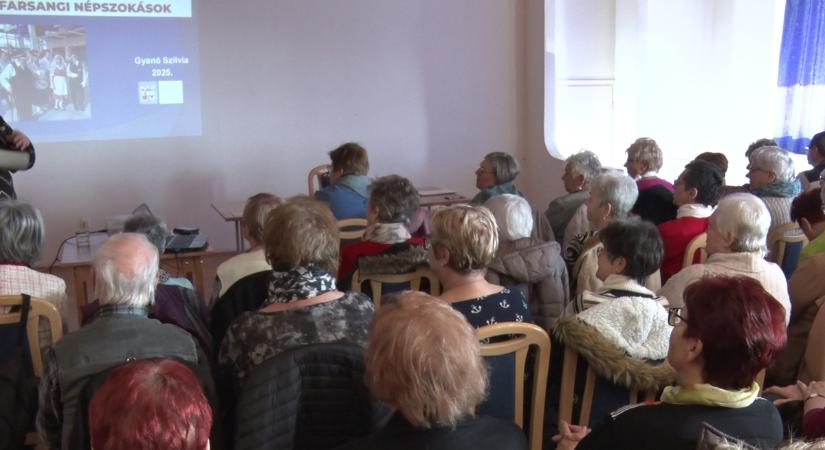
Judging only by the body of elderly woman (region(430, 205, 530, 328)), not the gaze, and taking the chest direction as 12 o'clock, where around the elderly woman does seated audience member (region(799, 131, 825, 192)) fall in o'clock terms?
The seated audience member is roughly at 3 o'clock from the elderly woman.

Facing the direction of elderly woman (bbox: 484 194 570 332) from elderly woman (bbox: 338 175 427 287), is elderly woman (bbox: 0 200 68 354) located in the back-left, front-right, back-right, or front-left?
back-right

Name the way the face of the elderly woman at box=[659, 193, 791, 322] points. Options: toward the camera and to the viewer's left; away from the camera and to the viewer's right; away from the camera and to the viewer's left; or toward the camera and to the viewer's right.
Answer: away from the camera and to the viewer's left

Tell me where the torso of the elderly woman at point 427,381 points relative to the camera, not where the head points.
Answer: away from the camera

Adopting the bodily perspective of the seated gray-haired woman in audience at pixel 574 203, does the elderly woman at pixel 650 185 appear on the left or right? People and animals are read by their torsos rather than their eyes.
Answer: on their right

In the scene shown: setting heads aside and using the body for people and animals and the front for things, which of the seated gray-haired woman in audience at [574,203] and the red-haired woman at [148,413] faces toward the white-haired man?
the red-haired woman

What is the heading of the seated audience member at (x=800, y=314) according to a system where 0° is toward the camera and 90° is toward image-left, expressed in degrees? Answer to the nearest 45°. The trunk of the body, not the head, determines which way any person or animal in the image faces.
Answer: approximately 135°

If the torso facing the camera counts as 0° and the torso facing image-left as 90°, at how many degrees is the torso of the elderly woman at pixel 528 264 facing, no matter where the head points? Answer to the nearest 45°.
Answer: approximately 135°

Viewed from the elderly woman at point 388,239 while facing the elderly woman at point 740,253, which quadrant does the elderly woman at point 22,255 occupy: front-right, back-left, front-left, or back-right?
back-right

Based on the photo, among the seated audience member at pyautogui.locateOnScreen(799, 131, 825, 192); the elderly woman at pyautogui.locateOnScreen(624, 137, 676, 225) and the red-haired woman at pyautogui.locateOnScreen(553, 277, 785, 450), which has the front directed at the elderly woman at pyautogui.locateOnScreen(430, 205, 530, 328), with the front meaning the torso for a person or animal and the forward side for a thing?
the red-haired woman

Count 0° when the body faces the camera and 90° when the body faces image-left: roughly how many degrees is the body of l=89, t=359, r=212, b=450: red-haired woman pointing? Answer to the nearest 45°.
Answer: approximately 180°

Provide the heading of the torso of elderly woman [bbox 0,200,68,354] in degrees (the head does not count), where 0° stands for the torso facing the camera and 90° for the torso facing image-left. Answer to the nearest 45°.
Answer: approximately 180°

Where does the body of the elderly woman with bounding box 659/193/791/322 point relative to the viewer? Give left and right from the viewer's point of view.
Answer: facing away from the viewer and to the left of the viewer

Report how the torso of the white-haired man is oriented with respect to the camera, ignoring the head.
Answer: away from the camera
